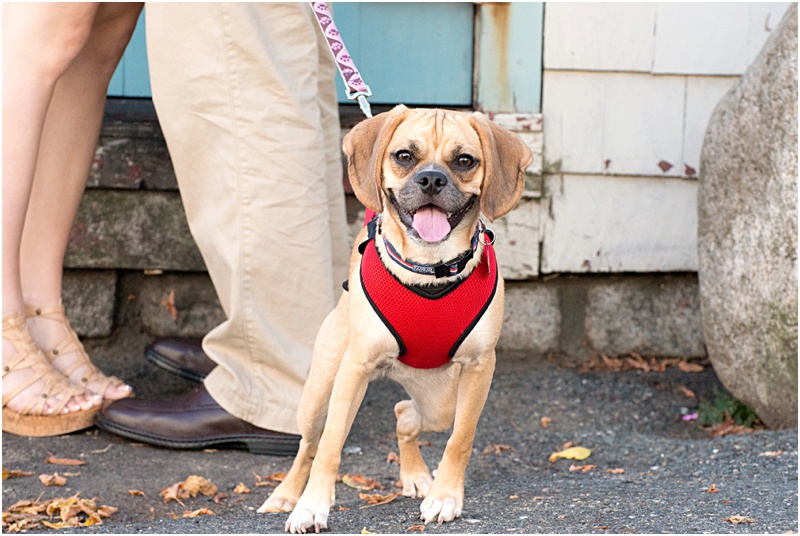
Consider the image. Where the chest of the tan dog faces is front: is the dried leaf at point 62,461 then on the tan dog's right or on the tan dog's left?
on the tan dog's right

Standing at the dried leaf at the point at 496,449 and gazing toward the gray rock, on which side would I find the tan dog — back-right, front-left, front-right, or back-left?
back-right

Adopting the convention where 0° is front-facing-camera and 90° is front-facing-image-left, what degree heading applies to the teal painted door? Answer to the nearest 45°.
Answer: approximately 0°

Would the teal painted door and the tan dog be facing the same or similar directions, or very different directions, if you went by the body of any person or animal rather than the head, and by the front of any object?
same or similar directions

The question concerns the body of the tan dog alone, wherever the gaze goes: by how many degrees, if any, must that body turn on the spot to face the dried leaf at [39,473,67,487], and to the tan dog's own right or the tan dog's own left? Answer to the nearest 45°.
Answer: approximately 135° to the tan dog's own right

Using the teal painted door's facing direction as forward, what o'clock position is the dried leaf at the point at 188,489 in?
The dried leaf is roughly at 1 o'clock from the teal painted door.

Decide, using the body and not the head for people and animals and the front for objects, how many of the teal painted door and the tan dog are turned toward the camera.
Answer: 2

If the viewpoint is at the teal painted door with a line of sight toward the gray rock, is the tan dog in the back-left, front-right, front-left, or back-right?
front-right

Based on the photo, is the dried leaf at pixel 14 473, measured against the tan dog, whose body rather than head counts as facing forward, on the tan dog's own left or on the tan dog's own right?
on the tan dog's own right

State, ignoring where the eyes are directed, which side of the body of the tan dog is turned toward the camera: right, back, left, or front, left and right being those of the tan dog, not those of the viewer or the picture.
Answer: front

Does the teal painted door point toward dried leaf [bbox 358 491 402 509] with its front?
yes
